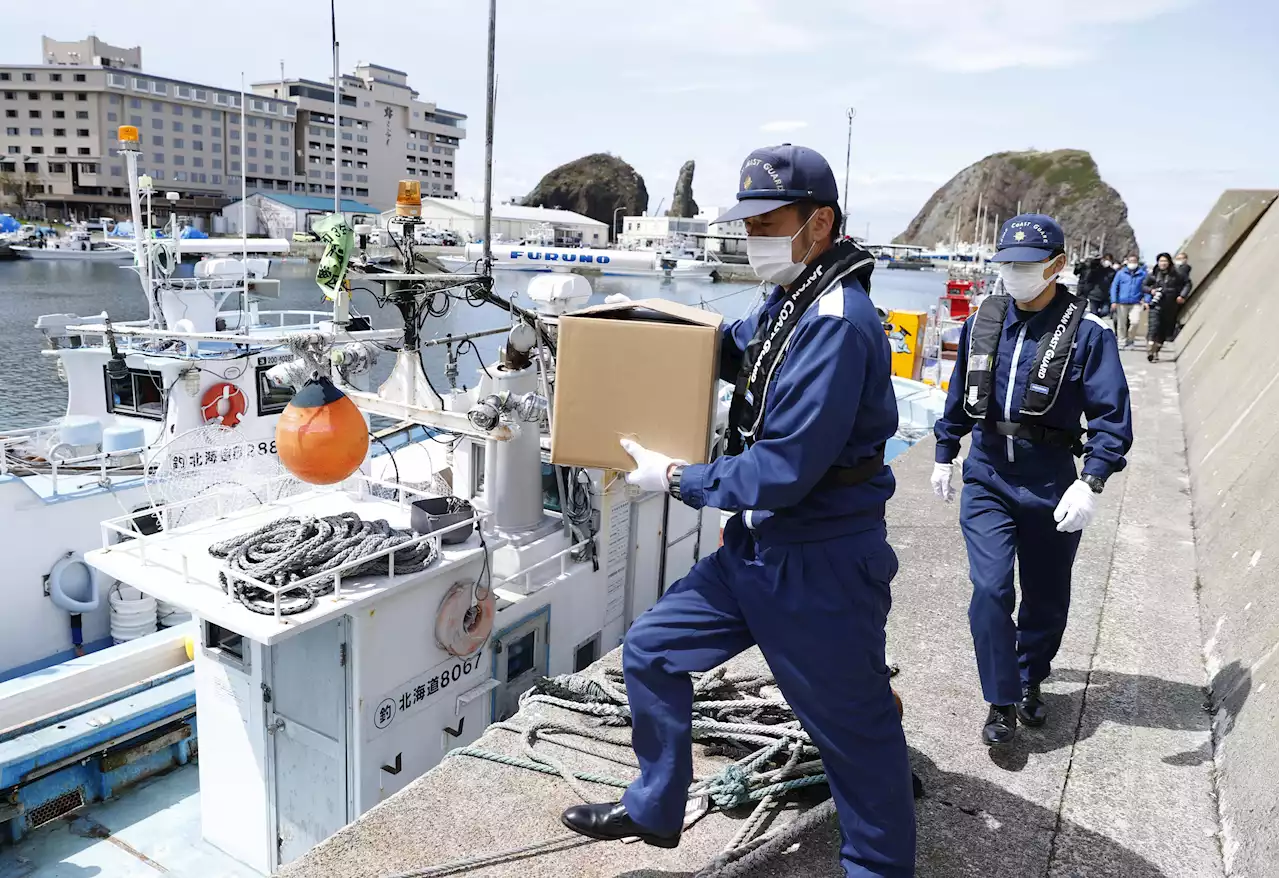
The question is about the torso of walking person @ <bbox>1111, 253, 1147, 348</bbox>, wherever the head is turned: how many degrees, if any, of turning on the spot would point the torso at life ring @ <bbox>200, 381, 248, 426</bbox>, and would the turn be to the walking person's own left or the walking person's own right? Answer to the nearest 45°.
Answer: approximately 45° to the walking person's own right

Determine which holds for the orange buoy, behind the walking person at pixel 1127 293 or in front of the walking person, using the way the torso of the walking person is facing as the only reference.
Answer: in front

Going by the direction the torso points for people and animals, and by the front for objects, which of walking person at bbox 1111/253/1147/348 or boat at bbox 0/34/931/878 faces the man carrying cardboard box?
the walking person

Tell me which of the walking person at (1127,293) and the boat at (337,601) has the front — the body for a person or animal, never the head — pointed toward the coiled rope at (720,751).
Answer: the walking person

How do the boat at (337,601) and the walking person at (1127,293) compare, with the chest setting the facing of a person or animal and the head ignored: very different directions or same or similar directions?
very different directions

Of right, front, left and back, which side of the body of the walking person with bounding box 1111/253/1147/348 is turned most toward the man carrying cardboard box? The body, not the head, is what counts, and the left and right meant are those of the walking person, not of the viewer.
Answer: front

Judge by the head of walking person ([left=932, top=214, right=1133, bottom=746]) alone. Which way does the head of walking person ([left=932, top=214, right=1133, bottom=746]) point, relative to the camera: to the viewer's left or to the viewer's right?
to the viewer's left

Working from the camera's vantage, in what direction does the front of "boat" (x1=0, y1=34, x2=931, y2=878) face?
facing away from the viewer and to the right of the viewer

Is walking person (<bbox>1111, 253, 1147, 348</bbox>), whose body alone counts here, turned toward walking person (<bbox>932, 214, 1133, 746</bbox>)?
yes

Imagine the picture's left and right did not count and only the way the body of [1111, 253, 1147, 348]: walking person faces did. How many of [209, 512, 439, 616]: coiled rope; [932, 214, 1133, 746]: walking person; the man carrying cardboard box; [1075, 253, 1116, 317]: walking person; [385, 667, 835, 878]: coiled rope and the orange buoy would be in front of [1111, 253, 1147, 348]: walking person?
5
